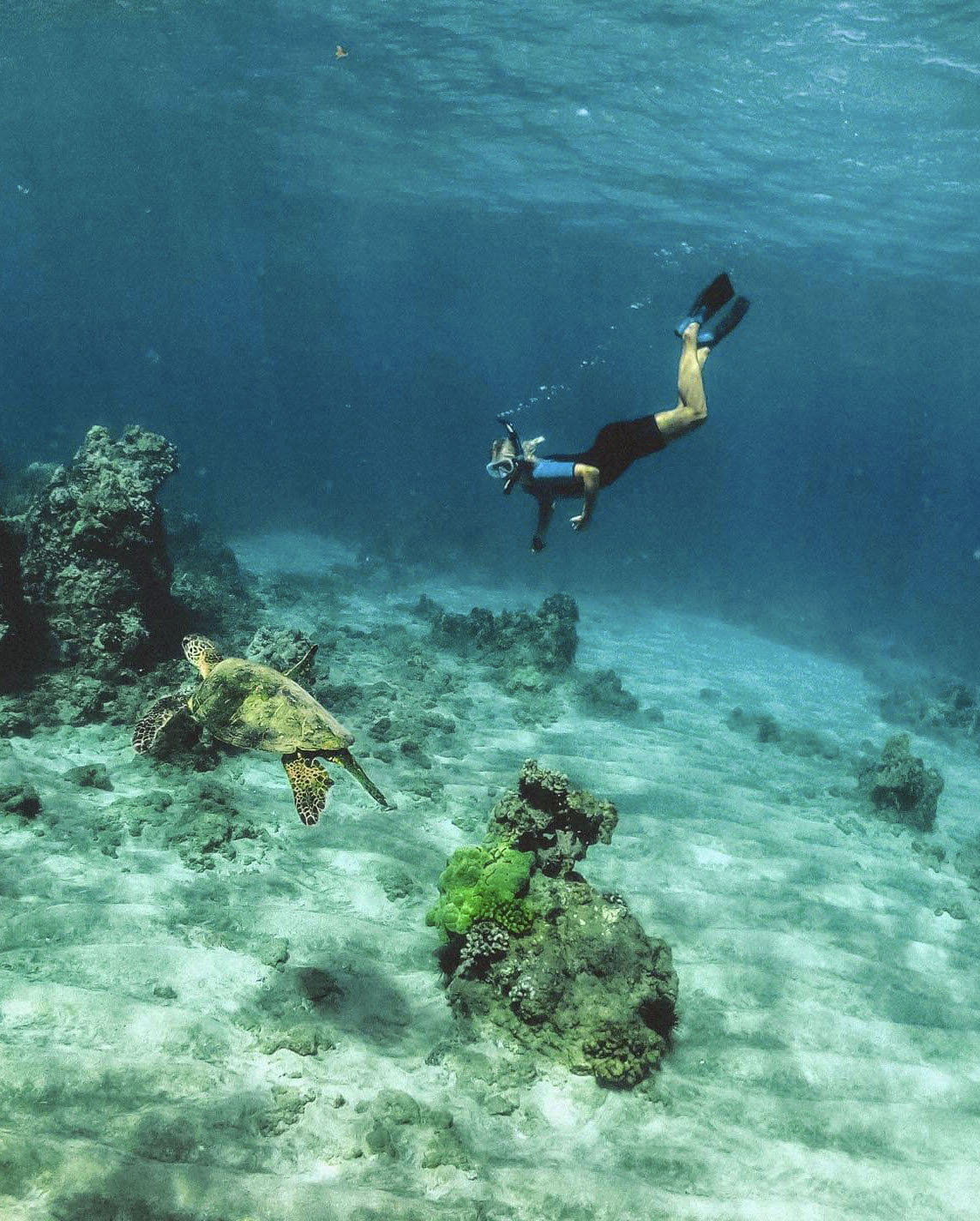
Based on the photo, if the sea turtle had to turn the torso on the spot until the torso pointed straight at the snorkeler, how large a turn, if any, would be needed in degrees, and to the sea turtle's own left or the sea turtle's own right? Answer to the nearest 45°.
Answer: approximately 90° to the sea turtle's own right

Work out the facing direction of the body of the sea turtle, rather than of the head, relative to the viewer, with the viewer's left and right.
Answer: facing away from the viewer and to the left of the viewer

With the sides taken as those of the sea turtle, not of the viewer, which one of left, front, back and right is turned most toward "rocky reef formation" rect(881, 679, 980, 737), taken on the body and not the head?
right
